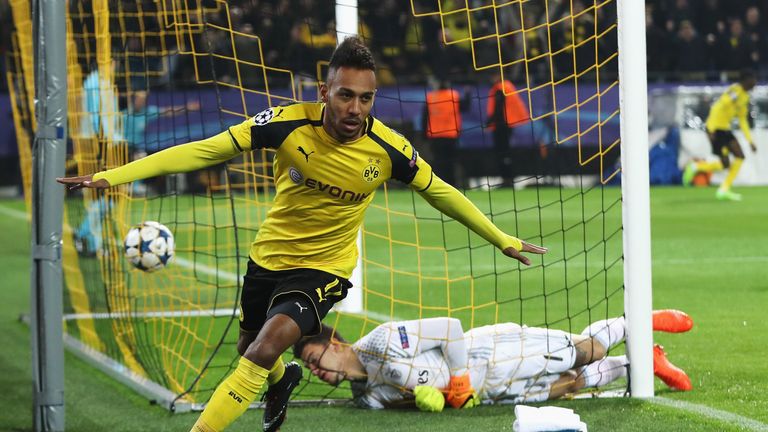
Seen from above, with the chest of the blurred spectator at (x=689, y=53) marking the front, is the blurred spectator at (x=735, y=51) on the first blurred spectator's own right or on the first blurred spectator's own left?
on the first blurred spectator's own left

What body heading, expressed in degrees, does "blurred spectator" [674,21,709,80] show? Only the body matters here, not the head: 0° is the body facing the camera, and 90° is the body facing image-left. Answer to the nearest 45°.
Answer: approximately 0°

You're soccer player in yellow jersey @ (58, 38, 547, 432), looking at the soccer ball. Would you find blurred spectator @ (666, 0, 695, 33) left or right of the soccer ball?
right

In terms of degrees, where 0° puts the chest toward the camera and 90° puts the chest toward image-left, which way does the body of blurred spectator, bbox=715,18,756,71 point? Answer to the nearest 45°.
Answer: approximately 0°

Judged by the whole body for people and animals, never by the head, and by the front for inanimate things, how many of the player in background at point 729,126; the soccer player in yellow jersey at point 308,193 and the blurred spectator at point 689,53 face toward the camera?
2

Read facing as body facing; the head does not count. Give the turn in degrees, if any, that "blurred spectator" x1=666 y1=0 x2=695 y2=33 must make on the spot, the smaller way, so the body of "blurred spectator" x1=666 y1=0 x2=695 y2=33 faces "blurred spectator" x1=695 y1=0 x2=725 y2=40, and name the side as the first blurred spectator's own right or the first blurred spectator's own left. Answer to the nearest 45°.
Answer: approximately 135° to the first blurred spectator's own left

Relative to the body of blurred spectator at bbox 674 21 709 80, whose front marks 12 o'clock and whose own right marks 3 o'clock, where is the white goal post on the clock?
The white goal post is roughly at 12 o'clock from the blurred spectator.
